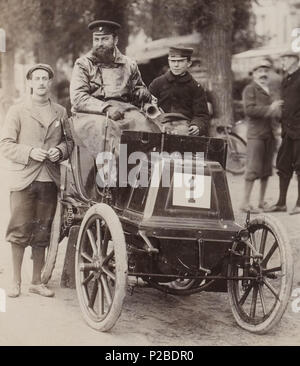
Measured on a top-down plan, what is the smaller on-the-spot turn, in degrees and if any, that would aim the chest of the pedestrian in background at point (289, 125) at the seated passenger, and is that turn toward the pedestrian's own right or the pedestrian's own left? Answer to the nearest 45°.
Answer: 0° — they already face them

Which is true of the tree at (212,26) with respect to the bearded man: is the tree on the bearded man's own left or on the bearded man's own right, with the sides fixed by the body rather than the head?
on the bearded man's own left

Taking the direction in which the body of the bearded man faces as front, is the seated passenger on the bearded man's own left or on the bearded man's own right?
on the bearded man's own left

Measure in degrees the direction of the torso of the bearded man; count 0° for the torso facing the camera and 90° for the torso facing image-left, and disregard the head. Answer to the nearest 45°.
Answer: approximately 315°

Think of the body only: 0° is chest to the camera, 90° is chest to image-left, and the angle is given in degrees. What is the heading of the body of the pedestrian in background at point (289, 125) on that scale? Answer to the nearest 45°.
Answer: approximately 45°

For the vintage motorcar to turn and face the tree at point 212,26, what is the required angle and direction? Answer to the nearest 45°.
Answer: approximately 135° to its left
